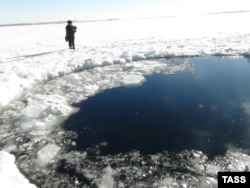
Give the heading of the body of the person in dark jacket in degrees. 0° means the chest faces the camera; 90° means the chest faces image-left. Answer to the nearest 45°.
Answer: approximately 315°
